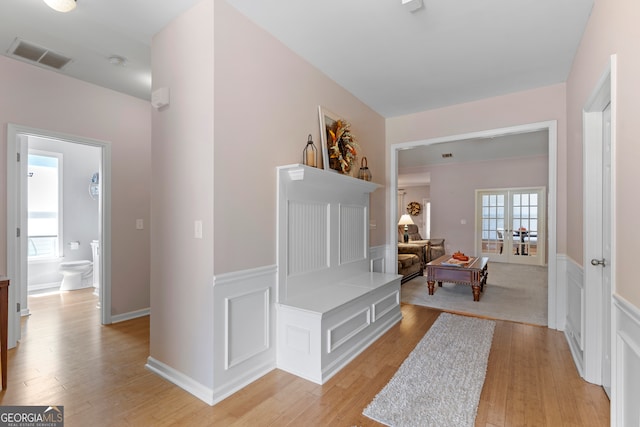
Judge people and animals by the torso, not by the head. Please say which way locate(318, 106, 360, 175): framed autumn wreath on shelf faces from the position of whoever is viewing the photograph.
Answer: facing the viewer and to the right of the viewer

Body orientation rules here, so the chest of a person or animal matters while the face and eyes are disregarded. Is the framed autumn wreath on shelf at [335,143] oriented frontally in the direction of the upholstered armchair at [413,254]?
no

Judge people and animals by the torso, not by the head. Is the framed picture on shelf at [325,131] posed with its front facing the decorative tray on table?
no

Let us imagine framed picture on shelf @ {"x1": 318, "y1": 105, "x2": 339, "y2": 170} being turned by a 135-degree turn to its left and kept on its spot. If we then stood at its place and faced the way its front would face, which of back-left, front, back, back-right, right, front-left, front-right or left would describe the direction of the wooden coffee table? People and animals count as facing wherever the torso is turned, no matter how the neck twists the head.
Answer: front-right

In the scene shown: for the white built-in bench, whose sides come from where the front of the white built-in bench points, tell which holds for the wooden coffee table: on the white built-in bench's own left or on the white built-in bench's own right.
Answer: on the white built-in bench's own left

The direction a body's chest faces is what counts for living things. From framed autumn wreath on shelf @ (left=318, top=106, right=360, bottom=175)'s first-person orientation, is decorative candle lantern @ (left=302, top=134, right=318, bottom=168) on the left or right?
on its right

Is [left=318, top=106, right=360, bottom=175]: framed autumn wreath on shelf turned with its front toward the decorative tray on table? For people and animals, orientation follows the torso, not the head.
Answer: no

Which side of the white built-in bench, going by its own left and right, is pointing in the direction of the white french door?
left

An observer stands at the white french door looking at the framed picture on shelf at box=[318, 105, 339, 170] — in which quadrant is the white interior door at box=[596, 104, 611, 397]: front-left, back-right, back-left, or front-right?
front-left

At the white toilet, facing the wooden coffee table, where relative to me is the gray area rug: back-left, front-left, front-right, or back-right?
front-right

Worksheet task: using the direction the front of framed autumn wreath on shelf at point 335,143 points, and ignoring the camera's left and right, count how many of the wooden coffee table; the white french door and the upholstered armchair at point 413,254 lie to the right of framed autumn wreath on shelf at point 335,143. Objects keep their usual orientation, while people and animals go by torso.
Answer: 0

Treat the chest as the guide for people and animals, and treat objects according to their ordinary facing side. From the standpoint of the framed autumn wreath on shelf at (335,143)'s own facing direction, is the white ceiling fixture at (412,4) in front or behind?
in front

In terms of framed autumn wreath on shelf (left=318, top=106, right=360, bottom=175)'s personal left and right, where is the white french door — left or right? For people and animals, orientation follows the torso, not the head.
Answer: on its left

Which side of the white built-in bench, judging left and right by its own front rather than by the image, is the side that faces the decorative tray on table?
left
